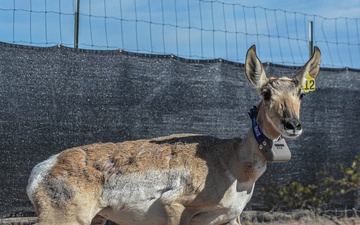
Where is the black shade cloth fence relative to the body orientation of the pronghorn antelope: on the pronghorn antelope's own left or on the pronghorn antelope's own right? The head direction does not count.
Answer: on the pronghorn antelope's own left

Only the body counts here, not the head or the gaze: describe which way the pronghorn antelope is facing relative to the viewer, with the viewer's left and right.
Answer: facing to the right of the viewer
